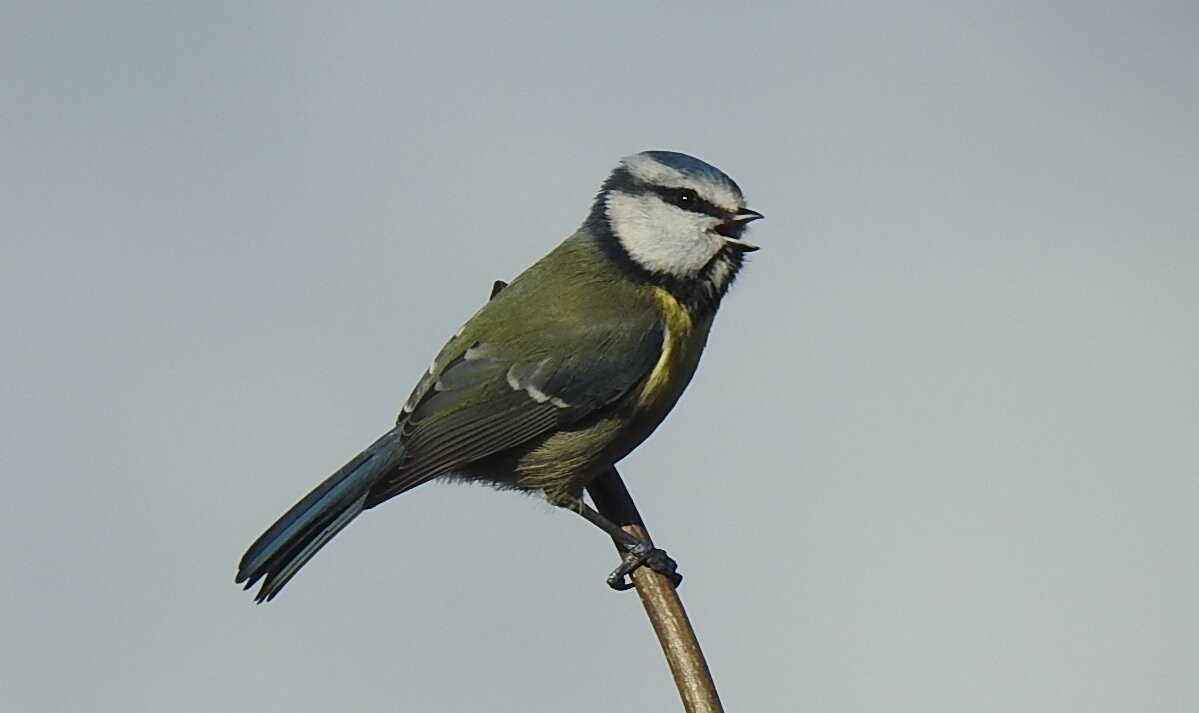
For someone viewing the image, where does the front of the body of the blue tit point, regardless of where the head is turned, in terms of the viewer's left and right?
facing to the right of the viewer
